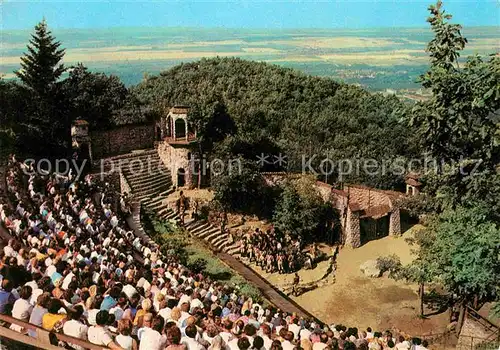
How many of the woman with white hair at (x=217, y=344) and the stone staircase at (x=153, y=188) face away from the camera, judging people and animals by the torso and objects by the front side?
1

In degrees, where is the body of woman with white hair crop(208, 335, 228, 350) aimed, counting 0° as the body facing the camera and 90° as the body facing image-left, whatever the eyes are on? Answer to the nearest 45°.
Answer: approximately 180°

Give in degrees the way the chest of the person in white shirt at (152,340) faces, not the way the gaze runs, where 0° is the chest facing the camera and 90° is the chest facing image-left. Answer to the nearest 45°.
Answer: approximately 225°

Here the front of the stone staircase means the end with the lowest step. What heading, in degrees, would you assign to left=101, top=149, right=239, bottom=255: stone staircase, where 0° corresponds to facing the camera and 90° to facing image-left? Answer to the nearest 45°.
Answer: approximately 315°

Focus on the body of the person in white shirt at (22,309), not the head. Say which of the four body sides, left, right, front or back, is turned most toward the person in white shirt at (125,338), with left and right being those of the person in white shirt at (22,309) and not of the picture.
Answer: right

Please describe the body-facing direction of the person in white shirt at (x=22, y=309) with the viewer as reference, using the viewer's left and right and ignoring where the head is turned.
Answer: facing away from the viewer and to the right of the viewer

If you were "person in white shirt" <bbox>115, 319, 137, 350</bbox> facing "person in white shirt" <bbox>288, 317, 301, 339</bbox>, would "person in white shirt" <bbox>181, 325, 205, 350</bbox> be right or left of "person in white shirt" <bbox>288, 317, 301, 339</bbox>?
right

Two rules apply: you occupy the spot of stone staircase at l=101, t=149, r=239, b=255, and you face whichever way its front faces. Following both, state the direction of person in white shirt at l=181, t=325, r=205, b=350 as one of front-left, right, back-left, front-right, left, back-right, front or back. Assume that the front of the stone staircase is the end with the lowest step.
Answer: front-right

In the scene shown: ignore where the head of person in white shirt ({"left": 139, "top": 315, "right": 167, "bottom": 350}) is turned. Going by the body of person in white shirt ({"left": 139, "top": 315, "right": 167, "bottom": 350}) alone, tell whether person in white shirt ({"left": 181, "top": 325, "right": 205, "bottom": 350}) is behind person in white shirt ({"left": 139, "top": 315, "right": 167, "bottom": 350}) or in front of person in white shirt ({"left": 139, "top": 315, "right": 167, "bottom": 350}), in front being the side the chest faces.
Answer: in front

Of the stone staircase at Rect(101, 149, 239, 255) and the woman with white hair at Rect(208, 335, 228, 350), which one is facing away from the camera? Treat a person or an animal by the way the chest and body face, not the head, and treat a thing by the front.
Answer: the woman with white hair

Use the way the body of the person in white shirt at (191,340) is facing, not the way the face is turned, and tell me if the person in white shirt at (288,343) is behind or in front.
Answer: in front

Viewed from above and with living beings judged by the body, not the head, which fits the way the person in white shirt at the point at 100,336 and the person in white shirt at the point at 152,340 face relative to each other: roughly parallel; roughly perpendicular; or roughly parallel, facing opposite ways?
roughly parallel

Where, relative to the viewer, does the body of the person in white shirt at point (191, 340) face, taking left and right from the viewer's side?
facing away from the viewer and to the right of the viewer

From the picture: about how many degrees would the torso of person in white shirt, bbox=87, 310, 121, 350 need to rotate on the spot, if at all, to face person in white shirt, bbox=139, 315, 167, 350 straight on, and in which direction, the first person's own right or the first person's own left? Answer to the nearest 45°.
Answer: approximately 90° to the first person's own right

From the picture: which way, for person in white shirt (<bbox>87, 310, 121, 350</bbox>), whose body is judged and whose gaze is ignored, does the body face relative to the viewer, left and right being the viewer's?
facing away from the viewer and to the right of the viewer
